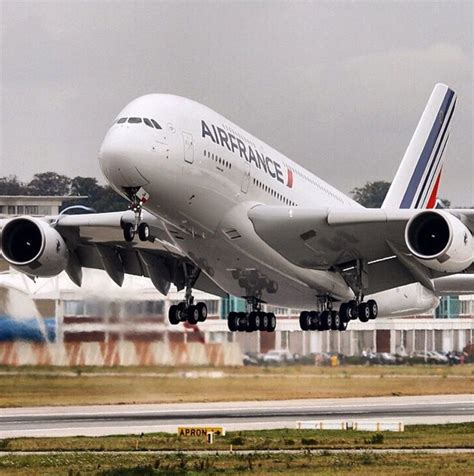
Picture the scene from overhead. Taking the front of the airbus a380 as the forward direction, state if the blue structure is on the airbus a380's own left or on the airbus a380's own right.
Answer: on the airbus a380's own right

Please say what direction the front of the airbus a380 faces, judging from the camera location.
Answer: facing the viewer and to the left of the viewer
